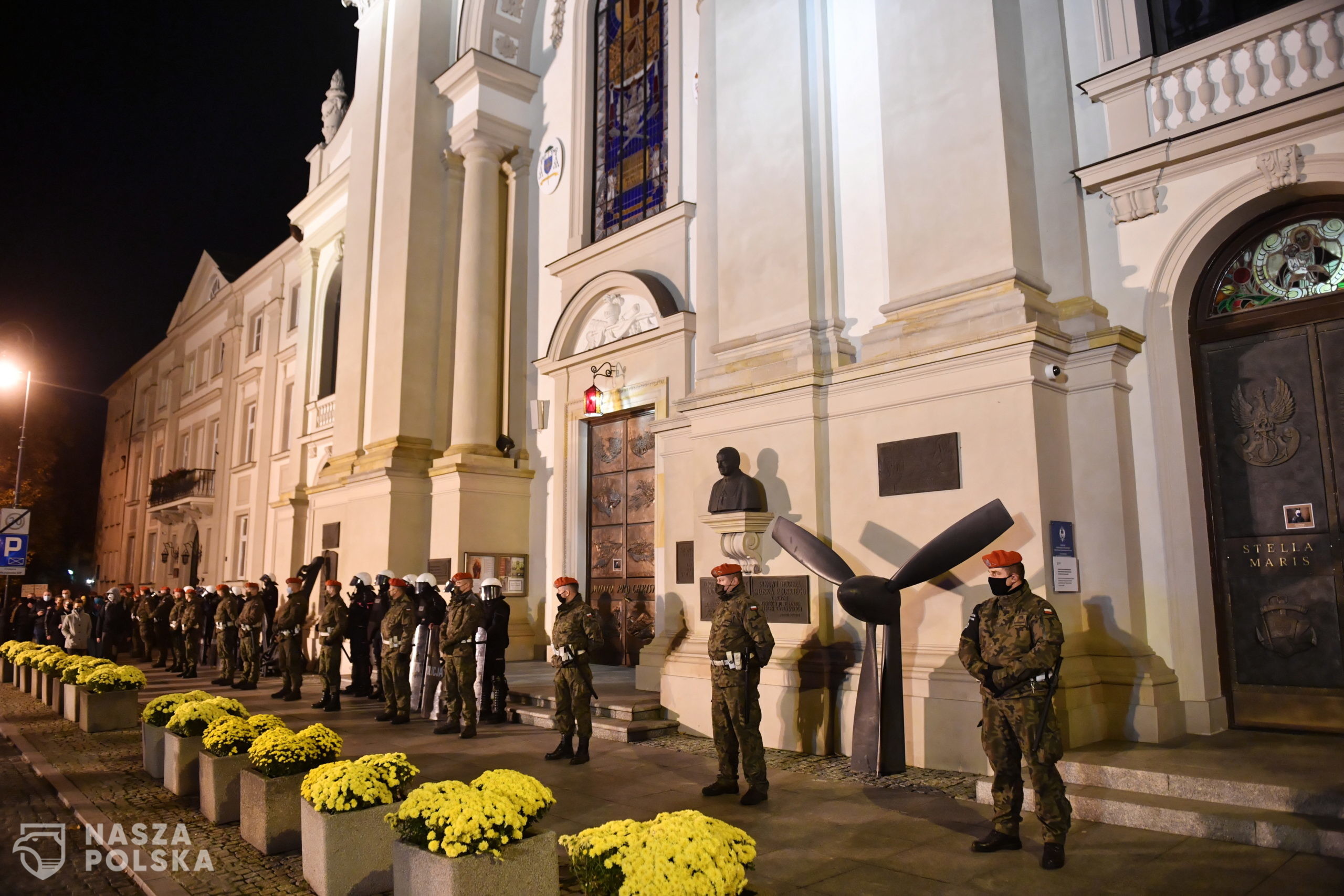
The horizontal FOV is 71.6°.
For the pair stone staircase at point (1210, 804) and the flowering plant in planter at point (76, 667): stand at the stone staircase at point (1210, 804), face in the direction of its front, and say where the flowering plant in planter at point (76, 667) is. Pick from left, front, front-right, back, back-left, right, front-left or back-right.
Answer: front-right

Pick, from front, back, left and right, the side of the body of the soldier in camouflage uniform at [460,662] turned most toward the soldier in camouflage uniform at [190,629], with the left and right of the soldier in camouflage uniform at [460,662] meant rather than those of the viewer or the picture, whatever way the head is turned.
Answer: right

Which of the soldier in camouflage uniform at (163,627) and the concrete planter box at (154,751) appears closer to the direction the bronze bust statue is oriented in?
the concrete planter box

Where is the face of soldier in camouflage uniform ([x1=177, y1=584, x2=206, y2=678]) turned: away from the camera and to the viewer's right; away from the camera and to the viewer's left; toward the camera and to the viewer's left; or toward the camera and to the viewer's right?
toward the camera and to the viewer's left

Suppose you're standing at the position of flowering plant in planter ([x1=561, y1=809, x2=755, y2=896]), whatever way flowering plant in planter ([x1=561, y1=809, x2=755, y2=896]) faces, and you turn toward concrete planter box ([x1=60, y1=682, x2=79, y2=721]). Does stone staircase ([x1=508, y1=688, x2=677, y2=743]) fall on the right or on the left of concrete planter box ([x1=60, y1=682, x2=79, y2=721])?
right

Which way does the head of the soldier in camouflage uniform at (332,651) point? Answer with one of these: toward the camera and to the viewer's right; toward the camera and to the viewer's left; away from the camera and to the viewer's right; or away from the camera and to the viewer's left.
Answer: toward the camera and to the viewer's left

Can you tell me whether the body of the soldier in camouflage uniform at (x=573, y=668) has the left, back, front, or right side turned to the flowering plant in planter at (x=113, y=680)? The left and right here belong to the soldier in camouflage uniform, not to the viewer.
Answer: right

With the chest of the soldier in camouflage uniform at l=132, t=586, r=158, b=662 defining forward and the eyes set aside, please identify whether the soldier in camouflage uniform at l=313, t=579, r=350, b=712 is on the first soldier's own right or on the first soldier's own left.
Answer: on the first soldier's own left

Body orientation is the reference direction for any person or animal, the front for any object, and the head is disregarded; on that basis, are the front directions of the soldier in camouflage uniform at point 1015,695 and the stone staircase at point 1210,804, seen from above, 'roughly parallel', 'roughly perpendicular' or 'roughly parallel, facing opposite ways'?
roughly parallel

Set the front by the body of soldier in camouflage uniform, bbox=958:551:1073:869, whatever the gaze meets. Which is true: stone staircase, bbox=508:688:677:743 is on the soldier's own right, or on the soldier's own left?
on the soldier's own right

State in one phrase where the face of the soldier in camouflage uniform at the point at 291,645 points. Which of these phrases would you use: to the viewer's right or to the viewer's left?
to the viewer's left

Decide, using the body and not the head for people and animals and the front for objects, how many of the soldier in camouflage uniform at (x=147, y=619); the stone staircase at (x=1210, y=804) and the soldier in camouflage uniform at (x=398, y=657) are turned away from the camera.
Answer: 0

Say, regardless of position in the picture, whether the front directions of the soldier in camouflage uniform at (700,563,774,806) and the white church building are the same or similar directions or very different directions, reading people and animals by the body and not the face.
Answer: same or similar directions

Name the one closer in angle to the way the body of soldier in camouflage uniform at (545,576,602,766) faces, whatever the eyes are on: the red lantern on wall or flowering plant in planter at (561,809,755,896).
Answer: the flowering plant in planter

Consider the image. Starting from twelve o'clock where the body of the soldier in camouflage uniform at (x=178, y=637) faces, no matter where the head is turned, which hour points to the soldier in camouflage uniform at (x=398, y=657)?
the soldier in camouflage uniform at (x=398, y=657) is roughly at 10 o'clock from the soldier in camouflage uniform at (x=178, y=637).

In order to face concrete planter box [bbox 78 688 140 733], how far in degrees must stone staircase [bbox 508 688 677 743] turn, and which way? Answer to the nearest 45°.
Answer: approximately 45° to its right
